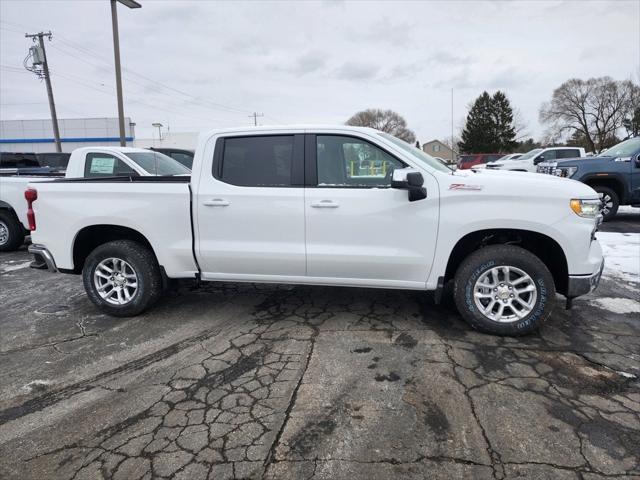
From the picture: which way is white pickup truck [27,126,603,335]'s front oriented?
to the viewer's right

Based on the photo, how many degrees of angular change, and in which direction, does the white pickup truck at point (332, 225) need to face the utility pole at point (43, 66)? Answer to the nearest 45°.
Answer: approximately 135° to its left

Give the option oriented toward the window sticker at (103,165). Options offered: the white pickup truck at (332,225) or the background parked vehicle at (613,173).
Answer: the background parked vehicle

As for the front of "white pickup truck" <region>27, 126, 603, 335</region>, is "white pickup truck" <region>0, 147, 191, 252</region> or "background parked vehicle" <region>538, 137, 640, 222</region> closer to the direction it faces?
the background parked vehicle

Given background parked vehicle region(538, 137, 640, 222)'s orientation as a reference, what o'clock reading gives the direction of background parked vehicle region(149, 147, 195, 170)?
background parked vehicle region(149, 147, 195, 170) is roughly at 1 o'clock from background parked vehicle region(538, 137, 640, 222).

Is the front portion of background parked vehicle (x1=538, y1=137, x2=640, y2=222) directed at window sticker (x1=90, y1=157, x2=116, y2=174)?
yes

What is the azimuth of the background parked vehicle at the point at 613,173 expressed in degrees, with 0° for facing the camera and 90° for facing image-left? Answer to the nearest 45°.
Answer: approximately 45°

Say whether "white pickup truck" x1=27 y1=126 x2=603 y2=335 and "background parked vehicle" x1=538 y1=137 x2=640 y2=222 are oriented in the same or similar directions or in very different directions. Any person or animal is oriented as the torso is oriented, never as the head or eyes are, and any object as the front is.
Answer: very different directions

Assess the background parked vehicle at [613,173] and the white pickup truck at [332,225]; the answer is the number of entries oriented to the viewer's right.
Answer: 1

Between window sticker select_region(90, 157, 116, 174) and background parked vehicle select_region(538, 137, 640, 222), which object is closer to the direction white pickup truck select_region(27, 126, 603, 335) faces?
the background parked vehicle

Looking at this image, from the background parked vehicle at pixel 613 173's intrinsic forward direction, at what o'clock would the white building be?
The white building is roughly at 2 o'clock from the background parked vehicle.

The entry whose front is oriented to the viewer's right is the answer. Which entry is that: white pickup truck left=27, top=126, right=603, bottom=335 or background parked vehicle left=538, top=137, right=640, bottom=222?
the white pickup truck

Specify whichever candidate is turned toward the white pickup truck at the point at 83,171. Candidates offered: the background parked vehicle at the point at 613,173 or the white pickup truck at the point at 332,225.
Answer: the background parked vehicle
